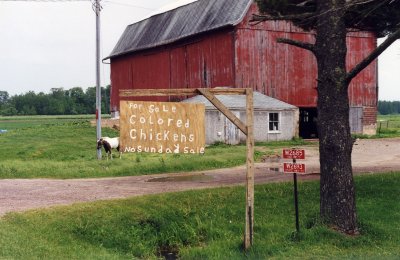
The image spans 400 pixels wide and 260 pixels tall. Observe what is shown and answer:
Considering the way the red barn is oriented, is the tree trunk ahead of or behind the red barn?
ahead

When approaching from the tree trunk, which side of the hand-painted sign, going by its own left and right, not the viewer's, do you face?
left

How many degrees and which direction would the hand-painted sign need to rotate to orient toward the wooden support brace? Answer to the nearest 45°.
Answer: approximately 90° to its left

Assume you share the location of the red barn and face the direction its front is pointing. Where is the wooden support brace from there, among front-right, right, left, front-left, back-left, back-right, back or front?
front-right

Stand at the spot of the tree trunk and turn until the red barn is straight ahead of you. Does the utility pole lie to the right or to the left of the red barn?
left

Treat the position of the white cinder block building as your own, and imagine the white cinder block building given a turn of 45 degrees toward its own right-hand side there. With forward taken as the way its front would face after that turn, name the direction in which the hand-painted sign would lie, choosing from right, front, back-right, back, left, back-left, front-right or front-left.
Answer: front-left

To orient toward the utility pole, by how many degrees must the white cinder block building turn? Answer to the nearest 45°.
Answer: approximately 45° to its right

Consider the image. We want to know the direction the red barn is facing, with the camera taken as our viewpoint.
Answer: facing the viewer and to the right of the viewer

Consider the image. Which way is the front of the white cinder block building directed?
toward the camera

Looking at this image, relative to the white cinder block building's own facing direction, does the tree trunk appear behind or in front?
in front

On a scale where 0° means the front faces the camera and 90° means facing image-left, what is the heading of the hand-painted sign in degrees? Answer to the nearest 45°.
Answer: approximately 0°
